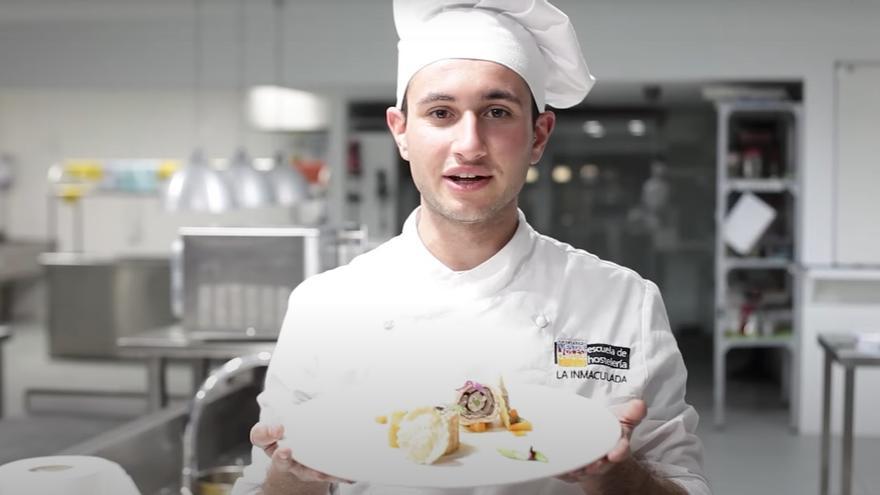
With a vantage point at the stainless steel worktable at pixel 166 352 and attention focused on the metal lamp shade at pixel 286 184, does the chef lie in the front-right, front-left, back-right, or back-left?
back-right

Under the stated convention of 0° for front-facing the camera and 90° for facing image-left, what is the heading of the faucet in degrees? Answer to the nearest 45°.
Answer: approximately 270°

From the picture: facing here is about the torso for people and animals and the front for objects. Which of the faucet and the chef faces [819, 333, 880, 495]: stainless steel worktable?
the faucet

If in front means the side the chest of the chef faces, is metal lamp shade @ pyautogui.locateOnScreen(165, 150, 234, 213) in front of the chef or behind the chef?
behind

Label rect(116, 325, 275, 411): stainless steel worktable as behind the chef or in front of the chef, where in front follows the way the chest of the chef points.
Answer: behind

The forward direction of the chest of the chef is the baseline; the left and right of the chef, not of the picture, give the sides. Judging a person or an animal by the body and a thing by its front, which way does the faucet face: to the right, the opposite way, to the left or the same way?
to the left

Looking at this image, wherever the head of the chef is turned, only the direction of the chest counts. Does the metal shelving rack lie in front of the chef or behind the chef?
behind

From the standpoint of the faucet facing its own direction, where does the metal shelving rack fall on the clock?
The metal shelving rack is roughly at 10 o'clock from the faucet.

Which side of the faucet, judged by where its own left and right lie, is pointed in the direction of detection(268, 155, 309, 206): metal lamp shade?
left

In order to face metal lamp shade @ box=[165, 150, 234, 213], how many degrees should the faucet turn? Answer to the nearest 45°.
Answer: approximately 90° to its left

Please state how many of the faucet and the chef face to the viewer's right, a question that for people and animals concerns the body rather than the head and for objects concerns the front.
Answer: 1

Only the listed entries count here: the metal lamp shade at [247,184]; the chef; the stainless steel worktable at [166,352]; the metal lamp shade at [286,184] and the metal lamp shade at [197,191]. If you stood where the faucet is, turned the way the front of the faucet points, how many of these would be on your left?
4

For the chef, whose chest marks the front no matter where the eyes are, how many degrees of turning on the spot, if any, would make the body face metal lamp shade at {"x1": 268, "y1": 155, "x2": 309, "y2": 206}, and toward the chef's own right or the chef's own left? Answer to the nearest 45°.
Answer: approximately 180°

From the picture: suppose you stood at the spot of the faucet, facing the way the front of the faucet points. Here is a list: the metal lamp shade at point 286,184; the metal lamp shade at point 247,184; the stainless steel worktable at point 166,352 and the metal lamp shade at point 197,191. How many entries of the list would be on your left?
4

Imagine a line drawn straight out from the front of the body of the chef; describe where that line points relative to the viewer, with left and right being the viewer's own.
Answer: facing the viewer
